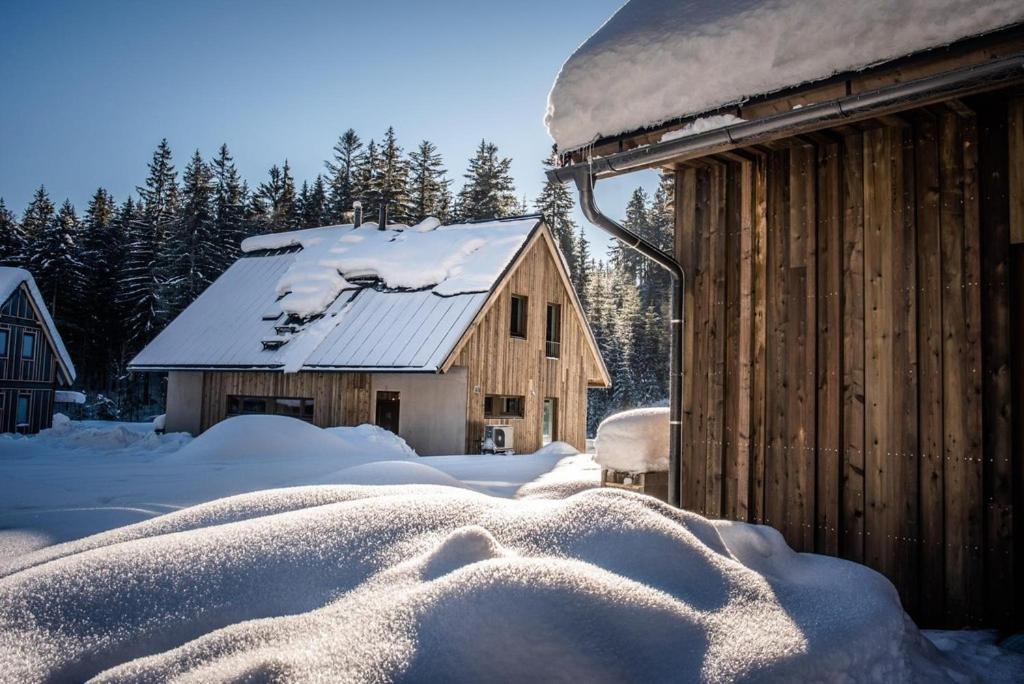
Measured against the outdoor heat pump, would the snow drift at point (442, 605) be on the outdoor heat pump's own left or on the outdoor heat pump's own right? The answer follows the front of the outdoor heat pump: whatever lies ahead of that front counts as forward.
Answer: on the outdoor heat pump's own right

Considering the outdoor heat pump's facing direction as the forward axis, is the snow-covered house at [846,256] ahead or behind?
ahead

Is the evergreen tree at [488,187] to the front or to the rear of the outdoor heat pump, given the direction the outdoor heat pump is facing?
to the rear

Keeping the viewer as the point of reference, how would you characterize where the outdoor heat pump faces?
facing the viewer and to the right of the viewer

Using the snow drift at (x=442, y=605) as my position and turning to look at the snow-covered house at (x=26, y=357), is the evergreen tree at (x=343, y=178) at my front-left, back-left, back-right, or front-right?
front-right

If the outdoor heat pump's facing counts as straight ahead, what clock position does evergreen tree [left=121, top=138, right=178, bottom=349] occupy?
The evergreen tree is roughly at 6 o'clock from the outdoor heat pump.

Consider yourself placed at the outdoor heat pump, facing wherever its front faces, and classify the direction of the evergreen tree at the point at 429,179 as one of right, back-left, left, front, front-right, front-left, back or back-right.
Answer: back-left

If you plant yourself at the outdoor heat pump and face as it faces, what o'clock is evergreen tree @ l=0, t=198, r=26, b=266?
The evergreen tree is roughly at 6 o'clock from the outdoor heat pump.

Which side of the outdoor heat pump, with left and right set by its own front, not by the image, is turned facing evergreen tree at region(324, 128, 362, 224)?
back

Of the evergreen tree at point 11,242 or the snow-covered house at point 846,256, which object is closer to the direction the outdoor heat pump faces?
the snow-covered house

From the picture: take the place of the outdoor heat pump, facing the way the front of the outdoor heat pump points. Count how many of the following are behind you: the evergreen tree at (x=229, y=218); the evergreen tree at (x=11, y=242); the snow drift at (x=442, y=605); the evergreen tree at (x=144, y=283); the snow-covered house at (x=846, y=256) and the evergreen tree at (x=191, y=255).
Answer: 4

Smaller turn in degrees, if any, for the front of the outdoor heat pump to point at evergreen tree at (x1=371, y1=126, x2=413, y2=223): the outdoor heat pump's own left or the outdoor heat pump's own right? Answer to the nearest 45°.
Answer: approximately 135° to the outdoor heat pump's own left

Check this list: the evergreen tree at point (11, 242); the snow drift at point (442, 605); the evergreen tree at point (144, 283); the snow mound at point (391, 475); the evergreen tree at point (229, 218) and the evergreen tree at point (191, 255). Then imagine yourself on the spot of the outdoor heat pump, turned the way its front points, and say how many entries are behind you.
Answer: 4

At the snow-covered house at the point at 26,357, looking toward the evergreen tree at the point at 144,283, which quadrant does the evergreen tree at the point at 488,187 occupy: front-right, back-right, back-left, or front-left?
front-right

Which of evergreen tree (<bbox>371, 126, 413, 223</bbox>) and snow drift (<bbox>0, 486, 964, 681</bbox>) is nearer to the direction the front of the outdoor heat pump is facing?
the snow drift

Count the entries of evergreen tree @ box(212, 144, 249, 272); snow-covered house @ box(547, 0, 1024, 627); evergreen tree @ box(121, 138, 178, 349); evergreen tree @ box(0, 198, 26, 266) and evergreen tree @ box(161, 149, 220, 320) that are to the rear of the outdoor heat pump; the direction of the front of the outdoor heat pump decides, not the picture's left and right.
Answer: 4

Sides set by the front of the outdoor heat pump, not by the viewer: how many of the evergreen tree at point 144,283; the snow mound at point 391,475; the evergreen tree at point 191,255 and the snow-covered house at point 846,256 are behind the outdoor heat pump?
2

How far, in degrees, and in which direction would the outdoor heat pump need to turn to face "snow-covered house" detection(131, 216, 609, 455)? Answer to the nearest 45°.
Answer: approximately 180°
